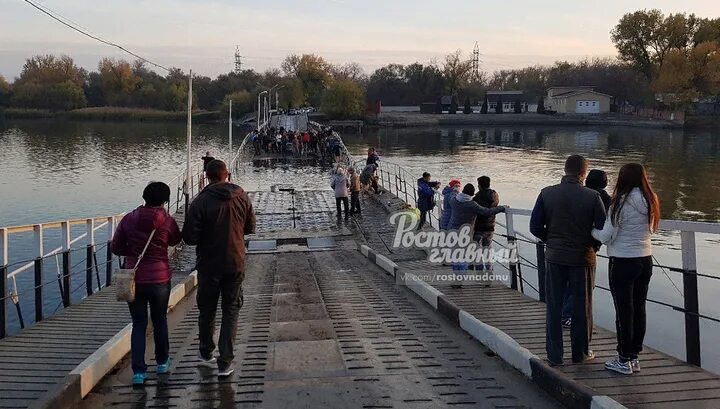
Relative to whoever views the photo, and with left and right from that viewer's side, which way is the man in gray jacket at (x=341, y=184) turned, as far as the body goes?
facing away from the viewer

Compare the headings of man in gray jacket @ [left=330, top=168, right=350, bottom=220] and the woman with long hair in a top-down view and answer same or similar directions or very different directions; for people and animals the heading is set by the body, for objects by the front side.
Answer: same or similar directions

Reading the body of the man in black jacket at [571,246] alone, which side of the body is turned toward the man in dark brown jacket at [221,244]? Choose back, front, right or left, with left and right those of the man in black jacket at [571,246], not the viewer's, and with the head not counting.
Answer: left

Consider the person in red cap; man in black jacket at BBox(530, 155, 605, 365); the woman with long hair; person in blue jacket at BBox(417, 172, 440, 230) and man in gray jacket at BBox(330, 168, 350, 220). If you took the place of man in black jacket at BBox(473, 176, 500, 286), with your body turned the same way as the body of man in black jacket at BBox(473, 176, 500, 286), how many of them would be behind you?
2

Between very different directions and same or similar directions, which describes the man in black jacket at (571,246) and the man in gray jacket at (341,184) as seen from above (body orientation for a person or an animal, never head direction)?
same or similar directions

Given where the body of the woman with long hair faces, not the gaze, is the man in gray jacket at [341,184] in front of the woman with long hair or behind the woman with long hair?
in front

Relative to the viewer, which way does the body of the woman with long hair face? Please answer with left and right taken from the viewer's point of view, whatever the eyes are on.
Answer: facing away from the viewer and to the left of the viewer

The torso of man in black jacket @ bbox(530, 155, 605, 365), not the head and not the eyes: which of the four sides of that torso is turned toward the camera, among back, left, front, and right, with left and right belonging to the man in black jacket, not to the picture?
back

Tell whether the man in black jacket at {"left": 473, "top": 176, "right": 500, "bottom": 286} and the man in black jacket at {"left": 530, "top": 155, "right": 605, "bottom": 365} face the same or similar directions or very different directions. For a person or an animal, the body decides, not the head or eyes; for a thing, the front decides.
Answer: same or similar directions

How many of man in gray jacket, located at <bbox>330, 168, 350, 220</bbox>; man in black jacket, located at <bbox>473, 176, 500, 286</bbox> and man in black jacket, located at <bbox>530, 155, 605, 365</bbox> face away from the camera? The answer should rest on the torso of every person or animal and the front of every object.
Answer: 3

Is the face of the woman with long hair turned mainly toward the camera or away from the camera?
away from the camera

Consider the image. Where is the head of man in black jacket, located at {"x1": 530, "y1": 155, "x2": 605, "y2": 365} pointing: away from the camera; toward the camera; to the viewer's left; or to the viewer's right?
away from the camera

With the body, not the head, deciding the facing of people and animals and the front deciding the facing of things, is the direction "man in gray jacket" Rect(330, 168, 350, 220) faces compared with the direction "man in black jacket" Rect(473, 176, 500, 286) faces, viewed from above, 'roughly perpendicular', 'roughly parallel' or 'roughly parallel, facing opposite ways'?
roughly parallel

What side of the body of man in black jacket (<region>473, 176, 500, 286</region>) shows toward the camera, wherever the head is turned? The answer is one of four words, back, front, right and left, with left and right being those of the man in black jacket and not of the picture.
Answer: back
